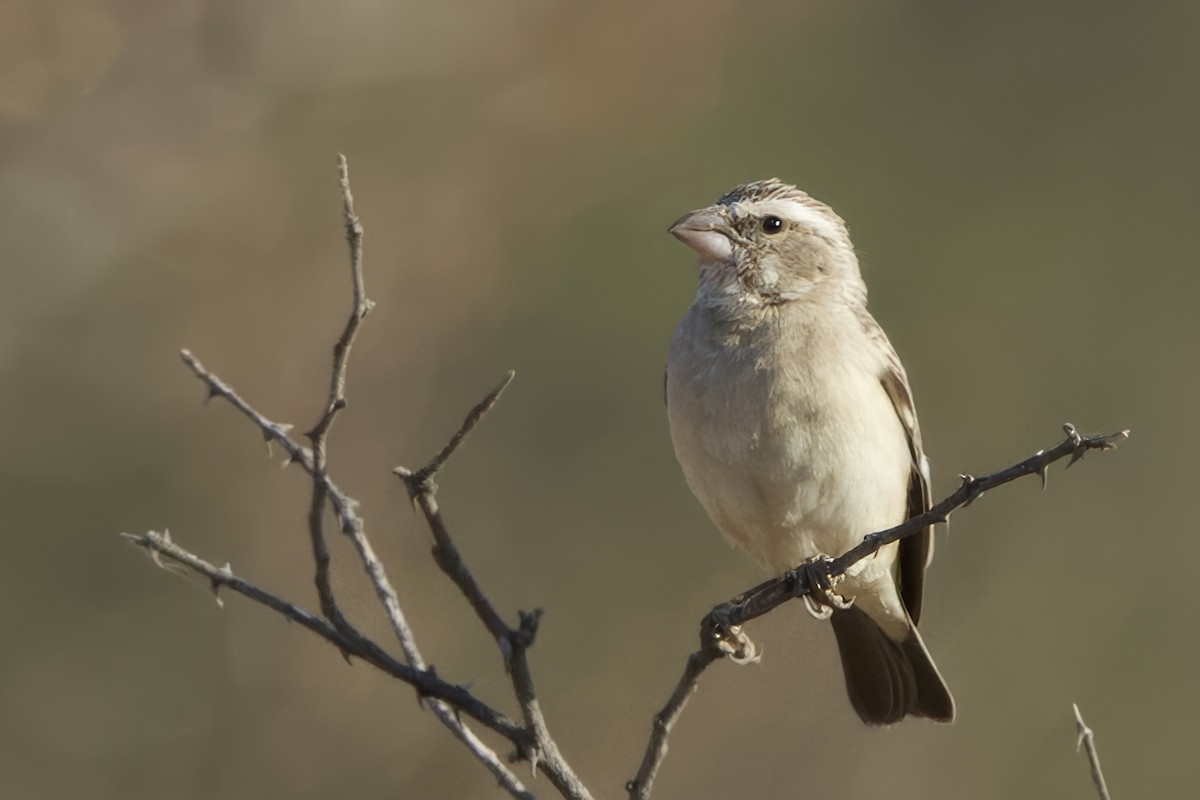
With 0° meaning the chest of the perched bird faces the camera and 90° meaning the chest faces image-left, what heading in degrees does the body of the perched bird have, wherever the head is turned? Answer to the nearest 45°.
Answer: approximately 45°

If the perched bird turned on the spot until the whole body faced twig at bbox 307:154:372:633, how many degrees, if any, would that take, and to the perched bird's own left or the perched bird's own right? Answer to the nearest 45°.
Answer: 0° — it already faces it
